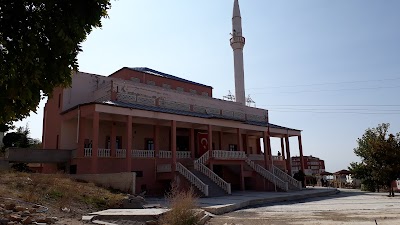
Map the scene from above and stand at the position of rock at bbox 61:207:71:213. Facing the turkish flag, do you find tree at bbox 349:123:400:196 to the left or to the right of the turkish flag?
right

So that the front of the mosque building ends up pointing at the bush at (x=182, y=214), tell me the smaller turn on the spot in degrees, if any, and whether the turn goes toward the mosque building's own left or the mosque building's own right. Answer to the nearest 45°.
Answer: approximately 45° to the mosque building's own right

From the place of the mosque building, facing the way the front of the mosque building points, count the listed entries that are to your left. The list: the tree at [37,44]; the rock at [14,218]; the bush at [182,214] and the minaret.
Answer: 1

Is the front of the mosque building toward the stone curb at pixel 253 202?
yes

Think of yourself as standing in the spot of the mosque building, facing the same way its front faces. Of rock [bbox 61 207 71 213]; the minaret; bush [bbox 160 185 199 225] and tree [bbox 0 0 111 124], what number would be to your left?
1

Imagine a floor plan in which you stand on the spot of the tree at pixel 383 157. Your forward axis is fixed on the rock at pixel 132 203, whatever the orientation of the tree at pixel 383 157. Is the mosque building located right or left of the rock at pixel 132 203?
right

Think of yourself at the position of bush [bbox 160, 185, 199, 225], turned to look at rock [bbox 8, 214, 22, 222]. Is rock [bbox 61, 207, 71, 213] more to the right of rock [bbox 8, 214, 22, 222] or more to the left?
right

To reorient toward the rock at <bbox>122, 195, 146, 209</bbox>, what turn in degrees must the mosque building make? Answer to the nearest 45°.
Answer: approximately 45° to its right

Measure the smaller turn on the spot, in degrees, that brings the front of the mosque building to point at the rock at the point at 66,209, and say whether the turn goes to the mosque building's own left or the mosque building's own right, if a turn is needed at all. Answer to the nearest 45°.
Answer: approximately 45° to the mosque building's own right

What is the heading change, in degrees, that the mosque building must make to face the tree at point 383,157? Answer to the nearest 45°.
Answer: approximately 45° to its left

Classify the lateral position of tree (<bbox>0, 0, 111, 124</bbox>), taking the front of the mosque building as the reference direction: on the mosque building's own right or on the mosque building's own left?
on the mosque building's own right

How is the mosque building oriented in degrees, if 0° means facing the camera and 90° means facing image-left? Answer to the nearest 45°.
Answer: approximately 315°
